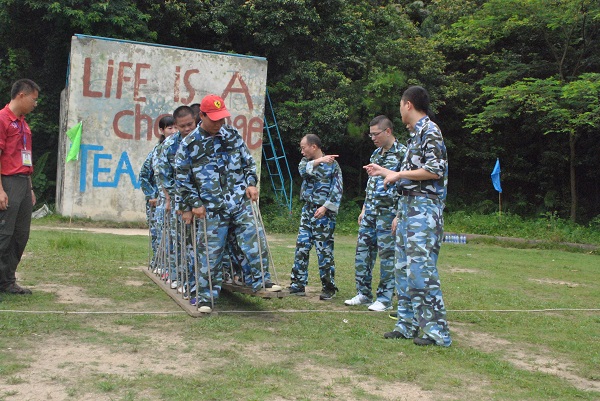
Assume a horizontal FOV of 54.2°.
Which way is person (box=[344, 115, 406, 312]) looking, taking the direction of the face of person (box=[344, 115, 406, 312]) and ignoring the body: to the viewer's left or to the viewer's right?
to the viewer's left

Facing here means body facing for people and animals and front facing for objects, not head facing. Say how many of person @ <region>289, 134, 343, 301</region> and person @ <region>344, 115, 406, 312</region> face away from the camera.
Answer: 0

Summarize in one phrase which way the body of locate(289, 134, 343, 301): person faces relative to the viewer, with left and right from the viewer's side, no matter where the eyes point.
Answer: facing the viewer and to the left of the viewer

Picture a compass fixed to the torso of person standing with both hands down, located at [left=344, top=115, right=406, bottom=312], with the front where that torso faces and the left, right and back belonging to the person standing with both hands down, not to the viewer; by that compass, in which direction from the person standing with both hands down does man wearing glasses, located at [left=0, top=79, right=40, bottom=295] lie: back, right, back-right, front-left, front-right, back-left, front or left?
front-right

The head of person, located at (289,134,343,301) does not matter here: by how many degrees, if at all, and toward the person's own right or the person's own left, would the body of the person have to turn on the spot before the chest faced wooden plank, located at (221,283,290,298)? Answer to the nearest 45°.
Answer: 0° — they already face it

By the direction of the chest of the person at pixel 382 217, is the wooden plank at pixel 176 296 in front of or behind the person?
in front

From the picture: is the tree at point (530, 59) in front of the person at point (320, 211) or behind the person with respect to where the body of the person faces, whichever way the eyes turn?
behind

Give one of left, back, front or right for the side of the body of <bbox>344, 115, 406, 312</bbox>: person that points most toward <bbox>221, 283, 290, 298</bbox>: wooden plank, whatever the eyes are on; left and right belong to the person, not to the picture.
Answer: right

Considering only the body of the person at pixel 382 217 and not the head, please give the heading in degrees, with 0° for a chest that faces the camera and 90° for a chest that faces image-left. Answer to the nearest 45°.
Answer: approximately 45°

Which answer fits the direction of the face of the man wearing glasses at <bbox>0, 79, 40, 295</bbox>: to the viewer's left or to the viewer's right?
to the viewer's right
